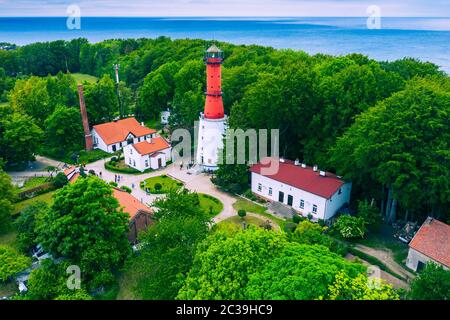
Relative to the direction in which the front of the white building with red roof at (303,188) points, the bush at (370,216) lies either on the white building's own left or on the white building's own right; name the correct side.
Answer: on the white building's own left

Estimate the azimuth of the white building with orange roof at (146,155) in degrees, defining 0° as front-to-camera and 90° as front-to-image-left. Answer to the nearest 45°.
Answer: approximately 315°

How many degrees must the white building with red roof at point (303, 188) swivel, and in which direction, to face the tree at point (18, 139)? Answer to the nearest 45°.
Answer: approximately 45° to its right

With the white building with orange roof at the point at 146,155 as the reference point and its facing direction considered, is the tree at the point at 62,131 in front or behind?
behind

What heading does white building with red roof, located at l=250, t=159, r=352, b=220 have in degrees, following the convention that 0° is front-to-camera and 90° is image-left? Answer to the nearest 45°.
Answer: approximately 45°
